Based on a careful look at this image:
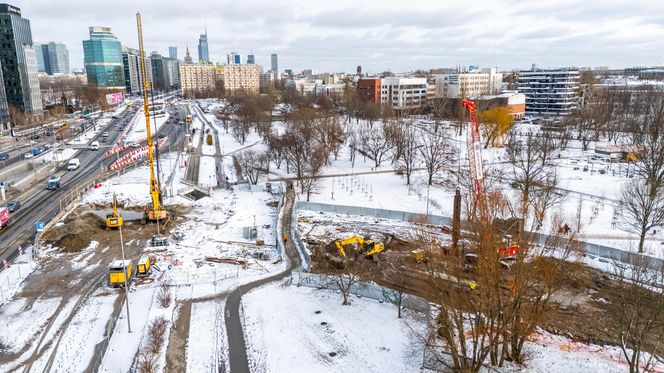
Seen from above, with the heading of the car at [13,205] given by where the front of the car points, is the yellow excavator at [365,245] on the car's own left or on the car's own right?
on the car's own left

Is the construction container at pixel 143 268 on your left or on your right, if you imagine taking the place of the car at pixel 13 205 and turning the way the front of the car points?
on your left

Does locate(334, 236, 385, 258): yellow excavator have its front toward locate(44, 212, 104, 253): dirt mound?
yes

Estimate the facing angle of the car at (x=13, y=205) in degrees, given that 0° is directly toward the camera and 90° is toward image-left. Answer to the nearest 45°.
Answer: approximately 45°

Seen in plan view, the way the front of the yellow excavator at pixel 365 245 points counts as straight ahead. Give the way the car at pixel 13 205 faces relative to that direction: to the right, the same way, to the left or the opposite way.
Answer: to the left

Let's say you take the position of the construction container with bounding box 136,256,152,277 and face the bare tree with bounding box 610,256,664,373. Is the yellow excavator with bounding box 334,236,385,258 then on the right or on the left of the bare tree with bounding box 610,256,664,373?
left

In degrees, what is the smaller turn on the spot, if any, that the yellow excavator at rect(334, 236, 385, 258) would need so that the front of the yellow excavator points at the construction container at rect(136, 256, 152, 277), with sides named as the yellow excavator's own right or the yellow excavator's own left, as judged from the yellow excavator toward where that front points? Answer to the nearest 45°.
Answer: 0° — it already faces it

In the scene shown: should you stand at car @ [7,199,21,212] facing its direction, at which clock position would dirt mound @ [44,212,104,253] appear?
The dirt mound is roughly at 10 o'clock from the car.

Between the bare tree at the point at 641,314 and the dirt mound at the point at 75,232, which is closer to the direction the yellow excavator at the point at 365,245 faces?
the dirt mound

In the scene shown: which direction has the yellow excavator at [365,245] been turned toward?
to the viewer's left

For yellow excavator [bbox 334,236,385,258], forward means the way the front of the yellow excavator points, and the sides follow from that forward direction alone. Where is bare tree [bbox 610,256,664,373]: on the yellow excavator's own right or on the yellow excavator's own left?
on the yellow excavator's own left
